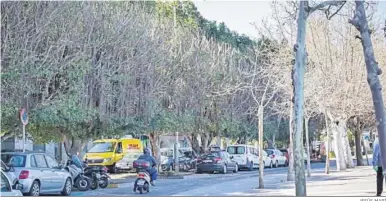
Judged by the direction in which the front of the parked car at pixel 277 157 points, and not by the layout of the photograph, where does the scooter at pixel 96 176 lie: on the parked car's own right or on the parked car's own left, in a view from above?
on the parked car's own right

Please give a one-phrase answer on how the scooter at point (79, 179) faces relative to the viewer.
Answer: facing the viewer and to the right of the viewer

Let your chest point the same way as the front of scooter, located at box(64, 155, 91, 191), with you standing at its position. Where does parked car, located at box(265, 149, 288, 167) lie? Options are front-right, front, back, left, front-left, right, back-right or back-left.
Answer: left

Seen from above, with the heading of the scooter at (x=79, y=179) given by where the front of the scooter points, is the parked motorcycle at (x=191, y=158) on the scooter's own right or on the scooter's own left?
on the scooter's own left

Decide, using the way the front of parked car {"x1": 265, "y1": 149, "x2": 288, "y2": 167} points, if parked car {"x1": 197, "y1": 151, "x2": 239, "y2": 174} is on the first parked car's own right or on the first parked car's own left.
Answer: on the first parked car's own right

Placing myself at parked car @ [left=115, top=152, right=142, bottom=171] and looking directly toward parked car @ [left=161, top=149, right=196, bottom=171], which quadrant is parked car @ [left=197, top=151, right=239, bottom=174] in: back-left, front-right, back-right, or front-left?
front-right

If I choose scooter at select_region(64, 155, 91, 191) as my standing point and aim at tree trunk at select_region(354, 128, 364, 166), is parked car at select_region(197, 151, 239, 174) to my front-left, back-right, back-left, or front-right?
front-left

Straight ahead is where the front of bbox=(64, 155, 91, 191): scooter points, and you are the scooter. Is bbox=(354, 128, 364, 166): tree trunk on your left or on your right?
on your left

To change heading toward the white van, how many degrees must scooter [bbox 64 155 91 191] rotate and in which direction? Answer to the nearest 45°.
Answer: approximately 90° to its left

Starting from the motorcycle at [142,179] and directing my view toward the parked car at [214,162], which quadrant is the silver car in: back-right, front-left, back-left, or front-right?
back-left

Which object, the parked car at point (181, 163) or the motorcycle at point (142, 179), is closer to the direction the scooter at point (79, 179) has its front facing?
the motorcycle
